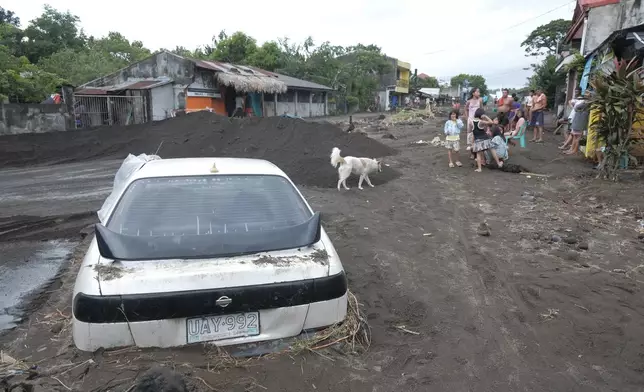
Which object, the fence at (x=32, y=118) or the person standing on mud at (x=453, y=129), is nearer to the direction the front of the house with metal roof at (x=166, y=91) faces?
the person standing on mud

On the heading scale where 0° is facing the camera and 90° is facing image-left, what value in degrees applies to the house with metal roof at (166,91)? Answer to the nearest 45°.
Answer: approximately 315°

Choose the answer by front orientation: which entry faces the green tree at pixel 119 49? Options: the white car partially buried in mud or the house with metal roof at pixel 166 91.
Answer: the white car partially buried in mud

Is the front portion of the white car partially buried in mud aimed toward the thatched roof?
yes

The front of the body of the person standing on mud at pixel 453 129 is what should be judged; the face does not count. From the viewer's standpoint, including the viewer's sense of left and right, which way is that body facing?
facing the viewer

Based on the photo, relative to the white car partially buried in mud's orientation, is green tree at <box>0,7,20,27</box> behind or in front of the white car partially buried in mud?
in front

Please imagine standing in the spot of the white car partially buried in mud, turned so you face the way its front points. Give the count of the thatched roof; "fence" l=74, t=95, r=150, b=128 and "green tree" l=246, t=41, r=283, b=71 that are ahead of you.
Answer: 3

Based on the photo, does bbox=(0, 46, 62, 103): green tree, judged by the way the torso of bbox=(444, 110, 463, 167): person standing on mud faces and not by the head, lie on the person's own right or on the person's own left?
on the person's own right

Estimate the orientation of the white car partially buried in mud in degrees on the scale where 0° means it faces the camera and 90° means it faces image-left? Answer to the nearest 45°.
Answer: approximately 180°

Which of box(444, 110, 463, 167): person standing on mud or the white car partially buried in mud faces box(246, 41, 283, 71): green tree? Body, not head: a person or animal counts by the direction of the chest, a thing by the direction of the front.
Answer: the white car partially buried in mud

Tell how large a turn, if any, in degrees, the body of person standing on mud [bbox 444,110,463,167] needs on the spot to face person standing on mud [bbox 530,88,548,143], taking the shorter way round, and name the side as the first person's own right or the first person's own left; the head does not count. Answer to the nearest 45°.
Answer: approximately 135° to the first person's own left

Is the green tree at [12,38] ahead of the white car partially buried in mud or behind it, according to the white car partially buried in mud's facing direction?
ahead

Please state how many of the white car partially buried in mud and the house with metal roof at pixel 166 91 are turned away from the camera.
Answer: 1

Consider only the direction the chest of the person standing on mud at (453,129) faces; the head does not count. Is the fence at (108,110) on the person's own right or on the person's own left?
on the person's own right
